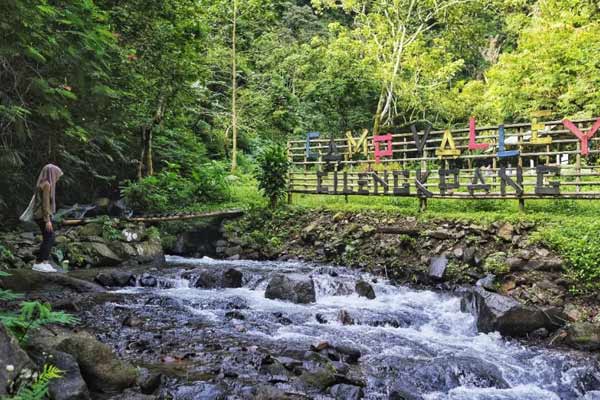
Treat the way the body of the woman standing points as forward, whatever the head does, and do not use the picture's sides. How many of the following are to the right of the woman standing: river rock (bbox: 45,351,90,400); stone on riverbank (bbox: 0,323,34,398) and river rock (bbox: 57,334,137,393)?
3

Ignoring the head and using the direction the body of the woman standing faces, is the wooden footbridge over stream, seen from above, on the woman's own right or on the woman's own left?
on the woman's own left

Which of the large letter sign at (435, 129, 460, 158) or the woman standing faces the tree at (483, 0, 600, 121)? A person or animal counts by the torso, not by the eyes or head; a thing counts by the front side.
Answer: the woman standing

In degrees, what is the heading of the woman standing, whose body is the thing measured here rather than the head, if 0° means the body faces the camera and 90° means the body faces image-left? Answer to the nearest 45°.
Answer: approximately 270°

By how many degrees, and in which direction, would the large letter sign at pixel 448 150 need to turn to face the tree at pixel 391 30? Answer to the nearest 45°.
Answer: approximately 180°

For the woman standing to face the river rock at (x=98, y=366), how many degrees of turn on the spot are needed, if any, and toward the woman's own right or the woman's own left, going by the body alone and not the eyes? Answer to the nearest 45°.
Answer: approximately 90° to the woman's own right

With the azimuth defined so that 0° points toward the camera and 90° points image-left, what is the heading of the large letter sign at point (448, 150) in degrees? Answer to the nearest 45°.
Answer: approximately 0°

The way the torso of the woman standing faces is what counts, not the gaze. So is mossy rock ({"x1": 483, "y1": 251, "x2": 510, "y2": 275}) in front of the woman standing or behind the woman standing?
in front

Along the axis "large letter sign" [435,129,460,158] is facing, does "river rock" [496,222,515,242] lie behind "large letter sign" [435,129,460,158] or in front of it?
in front

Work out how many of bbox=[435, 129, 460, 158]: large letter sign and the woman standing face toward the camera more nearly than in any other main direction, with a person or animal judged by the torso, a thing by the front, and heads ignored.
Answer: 1

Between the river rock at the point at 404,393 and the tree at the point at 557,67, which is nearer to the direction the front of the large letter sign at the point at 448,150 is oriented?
the river rock
